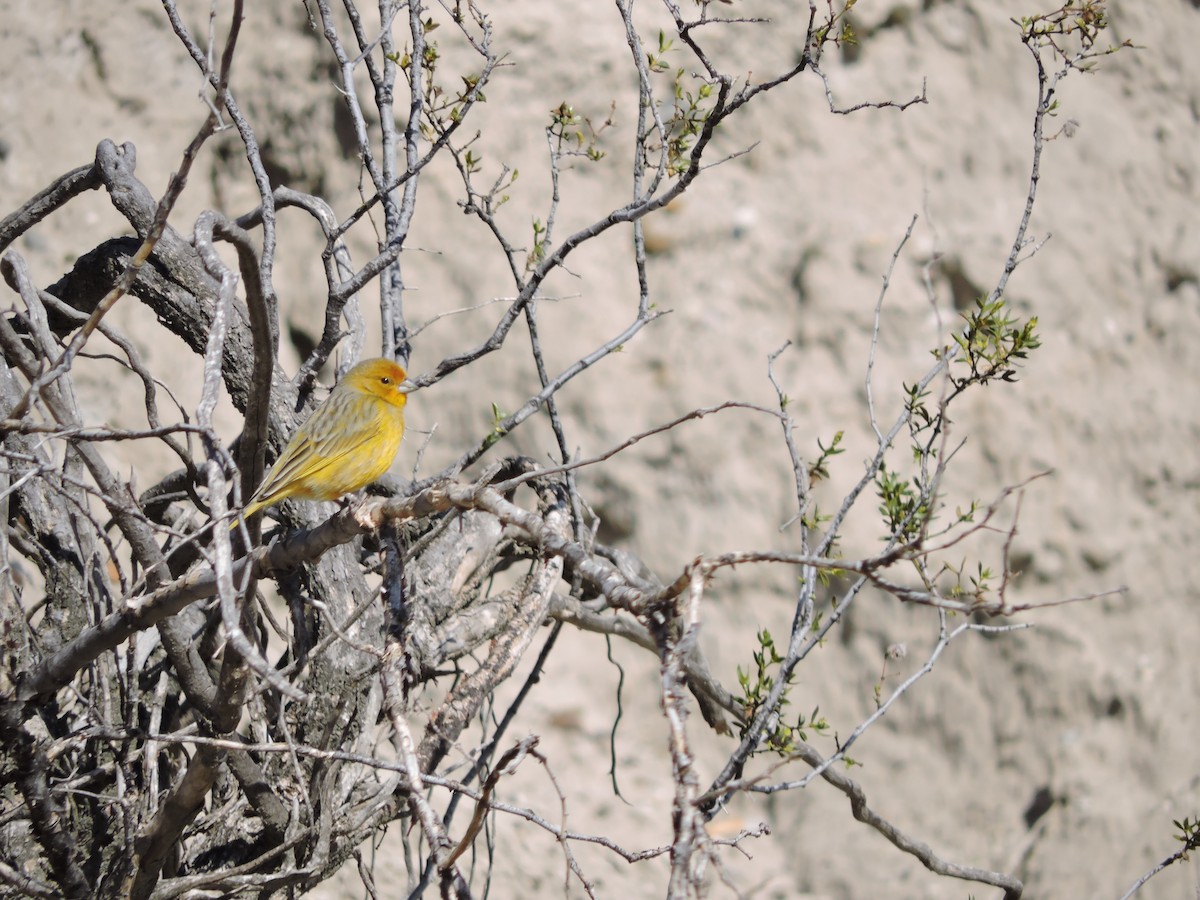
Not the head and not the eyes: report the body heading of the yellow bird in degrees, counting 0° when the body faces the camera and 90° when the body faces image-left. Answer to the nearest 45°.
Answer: approximately 270°
